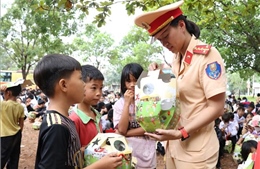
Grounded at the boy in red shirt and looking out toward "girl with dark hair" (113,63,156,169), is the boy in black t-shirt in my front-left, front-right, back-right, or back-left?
back-right

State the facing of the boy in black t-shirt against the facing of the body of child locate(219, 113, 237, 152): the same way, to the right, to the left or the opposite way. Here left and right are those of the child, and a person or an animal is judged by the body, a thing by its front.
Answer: to the left

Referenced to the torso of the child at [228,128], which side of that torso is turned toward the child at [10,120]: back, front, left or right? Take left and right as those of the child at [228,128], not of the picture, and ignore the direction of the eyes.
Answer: right

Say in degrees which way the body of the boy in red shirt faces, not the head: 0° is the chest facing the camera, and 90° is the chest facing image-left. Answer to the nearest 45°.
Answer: approximately 315°

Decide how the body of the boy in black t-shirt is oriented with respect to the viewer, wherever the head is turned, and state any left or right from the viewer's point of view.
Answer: facing to the right of the viewer

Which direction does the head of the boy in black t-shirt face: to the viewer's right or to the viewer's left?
to the viewer's right

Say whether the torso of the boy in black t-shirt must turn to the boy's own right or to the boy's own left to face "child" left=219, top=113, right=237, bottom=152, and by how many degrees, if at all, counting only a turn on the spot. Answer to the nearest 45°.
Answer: approximately 45° to the boy's own left

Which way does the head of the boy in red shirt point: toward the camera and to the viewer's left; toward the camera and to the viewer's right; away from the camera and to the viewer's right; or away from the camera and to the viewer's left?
toward the camera and to the viewer's right
